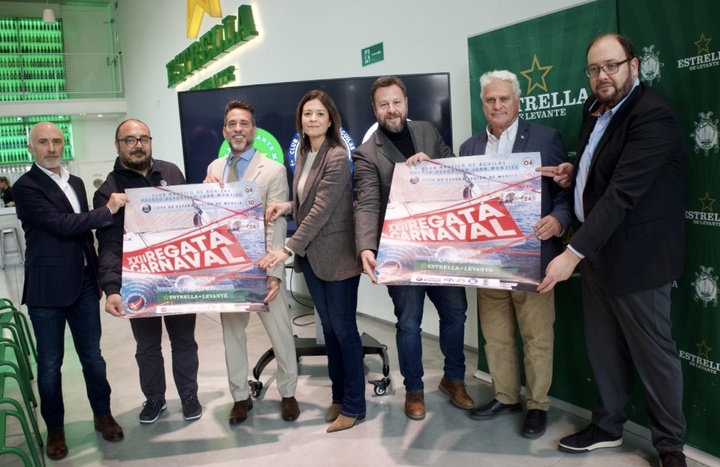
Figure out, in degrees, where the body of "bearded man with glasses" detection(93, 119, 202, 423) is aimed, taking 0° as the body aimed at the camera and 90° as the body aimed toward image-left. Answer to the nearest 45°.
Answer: approximately 0°

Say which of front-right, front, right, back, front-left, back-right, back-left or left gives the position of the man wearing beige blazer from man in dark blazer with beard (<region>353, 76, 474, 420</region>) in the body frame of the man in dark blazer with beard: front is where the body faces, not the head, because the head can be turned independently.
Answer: right

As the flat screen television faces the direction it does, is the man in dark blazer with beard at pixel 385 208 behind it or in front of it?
in front

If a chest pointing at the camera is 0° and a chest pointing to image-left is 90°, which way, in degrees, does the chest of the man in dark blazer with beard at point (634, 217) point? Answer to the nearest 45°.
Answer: approximately 45°

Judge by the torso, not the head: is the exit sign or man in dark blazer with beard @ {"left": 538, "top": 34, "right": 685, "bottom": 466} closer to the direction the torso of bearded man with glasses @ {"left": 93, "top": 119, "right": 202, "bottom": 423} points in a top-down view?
the man in dark blazer with beard

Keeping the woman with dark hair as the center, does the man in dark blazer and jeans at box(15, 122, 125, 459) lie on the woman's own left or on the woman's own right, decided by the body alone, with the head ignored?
on the woman's own right

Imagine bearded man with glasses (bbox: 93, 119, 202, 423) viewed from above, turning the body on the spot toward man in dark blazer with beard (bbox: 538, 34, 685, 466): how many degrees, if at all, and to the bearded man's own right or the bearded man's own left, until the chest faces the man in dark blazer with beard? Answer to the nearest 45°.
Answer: approximately 45° to the bearded man's own left

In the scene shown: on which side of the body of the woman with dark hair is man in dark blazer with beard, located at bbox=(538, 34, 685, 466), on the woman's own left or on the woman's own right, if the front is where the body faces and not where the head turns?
on the woman's own left

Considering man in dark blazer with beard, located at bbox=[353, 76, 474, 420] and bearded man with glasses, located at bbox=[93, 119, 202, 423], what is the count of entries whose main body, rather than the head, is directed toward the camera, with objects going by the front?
2
